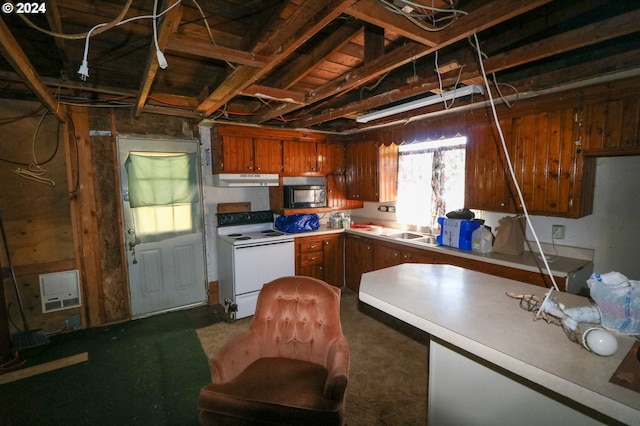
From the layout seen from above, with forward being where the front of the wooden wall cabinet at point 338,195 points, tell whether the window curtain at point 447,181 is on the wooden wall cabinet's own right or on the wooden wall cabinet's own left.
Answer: on the wooden wall cabinet's own left

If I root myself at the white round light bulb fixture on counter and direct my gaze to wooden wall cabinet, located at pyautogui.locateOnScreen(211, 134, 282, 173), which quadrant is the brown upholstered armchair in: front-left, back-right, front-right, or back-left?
front-left

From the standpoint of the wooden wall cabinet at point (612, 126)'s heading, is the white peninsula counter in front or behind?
in front

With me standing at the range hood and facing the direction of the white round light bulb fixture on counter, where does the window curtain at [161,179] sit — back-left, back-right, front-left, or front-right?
back-right

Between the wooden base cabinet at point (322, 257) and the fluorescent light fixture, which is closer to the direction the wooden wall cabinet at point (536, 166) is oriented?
the fluorescent light fixture

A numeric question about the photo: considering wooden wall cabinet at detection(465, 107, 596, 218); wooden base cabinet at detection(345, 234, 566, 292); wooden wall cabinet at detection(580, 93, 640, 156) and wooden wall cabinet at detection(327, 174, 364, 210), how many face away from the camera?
0

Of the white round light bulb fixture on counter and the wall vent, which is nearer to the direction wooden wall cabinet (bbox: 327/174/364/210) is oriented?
the white round light bulb fixture on counter

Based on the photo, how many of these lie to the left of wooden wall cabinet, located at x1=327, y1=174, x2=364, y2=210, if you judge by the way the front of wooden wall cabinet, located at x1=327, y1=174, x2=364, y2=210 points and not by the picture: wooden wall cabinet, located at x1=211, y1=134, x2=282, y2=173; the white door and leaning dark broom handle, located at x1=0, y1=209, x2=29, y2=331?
0

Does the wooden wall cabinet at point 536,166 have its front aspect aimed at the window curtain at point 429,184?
no

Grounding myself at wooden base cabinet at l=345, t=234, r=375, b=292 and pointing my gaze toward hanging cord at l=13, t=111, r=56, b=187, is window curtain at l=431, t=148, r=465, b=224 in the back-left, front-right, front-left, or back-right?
back-left

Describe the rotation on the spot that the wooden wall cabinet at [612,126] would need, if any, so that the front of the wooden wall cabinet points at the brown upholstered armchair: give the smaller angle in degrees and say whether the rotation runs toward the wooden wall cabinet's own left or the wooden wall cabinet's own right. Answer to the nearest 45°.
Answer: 0° — it already faces it

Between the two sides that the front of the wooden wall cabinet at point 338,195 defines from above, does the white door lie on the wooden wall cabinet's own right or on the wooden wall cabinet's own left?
on the wooden wall cabinet's own right

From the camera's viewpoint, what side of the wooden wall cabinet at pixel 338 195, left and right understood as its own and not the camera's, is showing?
front

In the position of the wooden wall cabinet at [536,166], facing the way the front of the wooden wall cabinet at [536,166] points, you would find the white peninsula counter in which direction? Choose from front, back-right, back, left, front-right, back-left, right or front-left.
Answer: front-left

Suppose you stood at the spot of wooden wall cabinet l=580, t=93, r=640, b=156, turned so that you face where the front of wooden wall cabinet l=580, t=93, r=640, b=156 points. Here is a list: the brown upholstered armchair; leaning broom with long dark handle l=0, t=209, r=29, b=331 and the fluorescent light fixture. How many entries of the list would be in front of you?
3

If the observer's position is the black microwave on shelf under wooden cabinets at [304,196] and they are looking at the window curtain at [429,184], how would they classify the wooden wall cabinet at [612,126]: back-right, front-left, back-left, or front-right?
front-right
